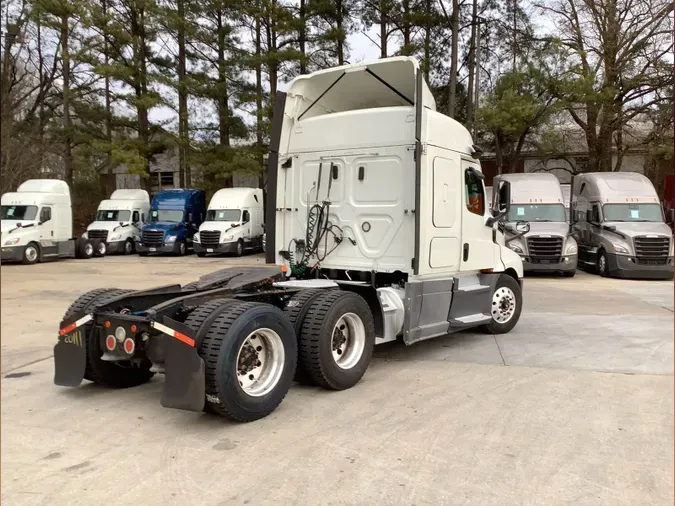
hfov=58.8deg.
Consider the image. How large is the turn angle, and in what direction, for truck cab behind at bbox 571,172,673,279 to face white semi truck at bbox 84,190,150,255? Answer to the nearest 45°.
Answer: approximately 135° to its right

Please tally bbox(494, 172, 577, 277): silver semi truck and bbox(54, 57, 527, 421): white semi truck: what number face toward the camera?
1

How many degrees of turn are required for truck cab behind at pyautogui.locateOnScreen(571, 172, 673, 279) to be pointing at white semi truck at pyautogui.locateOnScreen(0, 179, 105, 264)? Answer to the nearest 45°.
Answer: approximately 135° to its right

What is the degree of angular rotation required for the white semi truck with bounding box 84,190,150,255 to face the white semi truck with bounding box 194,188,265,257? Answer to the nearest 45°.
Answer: approximately 90° to its left

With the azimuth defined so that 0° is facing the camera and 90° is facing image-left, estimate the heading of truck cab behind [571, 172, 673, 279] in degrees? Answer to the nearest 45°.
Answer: approximately 315°

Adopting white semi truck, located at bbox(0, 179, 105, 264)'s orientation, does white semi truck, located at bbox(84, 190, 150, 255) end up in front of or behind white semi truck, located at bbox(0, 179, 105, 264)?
behind

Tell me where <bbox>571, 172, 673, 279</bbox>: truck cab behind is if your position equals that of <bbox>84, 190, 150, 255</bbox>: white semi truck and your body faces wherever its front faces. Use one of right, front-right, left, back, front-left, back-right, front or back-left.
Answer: left

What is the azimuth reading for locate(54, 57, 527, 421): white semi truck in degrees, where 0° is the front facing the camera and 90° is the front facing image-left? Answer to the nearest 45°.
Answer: approximately 225°

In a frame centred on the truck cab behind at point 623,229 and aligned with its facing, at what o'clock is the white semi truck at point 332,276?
The white semi truck is roughly at 2 o'clock from the truck cab behind.
